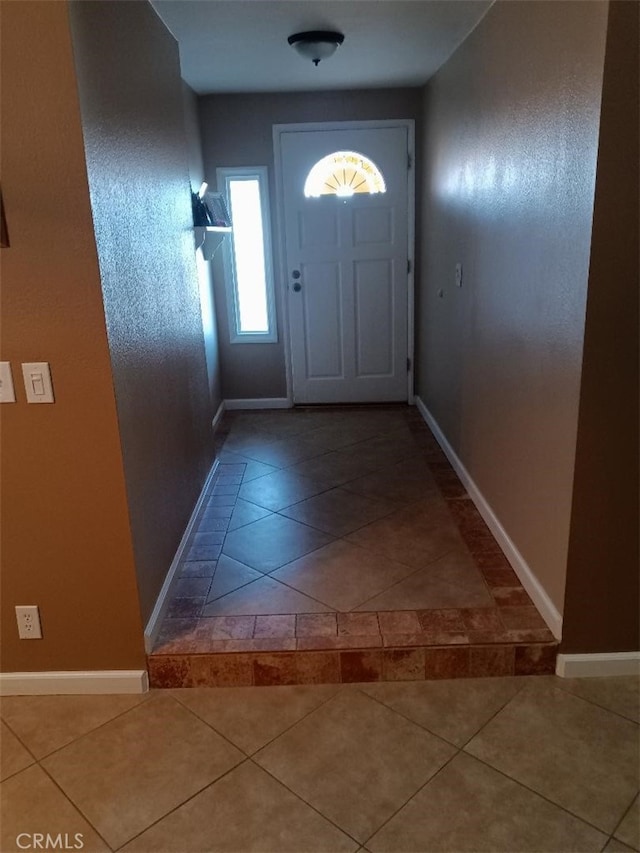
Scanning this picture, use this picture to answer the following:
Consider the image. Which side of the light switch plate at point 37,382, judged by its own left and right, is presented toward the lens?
front

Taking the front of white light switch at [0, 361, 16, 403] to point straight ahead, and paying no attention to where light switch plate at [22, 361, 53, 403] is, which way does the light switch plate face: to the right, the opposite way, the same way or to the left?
the same way

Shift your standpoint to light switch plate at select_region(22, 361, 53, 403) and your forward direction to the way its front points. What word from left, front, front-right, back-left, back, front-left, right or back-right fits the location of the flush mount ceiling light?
back-left

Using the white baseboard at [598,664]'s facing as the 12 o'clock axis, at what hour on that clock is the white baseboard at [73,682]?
the white baseboard at [73,682] is roughly at 2 o'clock from the white baseboard at [598,664].

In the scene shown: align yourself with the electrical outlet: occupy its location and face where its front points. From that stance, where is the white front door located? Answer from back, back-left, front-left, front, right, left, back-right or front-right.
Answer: back-left

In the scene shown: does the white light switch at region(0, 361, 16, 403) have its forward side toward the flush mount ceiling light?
no

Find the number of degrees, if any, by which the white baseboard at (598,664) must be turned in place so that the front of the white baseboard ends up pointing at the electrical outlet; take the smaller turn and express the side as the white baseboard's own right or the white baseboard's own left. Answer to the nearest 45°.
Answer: approximately 45° to the white baseboard's own right

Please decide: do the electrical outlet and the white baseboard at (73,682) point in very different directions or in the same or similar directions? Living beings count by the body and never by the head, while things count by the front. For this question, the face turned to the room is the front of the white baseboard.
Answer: same or similar directions

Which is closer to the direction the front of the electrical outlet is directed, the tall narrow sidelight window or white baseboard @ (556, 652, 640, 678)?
the white baseboard

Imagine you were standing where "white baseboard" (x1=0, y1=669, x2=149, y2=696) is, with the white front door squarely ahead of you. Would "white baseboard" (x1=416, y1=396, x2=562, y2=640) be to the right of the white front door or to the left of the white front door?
right

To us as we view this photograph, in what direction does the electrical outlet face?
facing the viewer

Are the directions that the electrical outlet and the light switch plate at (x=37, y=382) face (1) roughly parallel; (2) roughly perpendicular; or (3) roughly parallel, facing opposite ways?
roughly parallel

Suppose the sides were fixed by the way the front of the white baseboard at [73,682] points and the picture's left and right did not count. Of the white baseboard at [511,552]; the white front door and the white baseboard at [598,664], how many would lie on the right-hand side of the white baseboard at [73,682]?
0

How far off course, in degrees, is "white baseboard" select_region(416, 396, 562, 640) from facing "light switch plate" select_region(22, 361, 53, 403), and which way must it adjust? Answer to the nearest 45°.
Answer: approximately 45° to its left

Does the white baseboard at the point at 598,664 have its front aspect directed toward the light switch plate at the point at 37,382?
no

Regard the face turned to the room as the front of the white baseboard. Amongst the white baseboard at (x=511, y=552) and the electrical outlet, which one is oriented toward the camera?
the electrical outlet

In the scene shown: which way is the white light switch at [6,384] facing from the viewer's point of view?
toward the camera

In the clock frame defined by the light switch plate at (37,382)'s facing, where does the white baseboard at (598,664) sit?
The white baseboard is roughly at 10 o'clock from the light switch plate.

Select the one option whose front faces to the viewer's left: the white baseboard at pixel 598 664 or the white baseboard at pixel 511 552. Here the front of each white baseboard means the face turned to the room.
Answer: the white baseboard at pixel 511 552

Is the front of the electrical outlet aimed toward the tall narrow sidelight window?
no

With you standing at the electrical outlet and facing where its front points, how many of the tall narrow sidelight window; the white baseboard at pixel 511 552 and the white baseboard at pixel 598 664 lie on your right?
0

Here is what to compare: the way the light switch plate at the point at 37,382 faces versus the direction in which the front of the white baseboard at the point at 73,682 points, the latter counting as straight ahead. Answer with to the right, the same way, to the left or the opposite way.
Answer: the same way

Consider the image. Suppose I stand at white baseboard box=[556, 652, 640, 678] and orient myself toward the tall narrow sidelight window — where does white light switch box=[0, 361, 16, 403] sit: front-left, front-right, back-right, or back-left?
front-left
